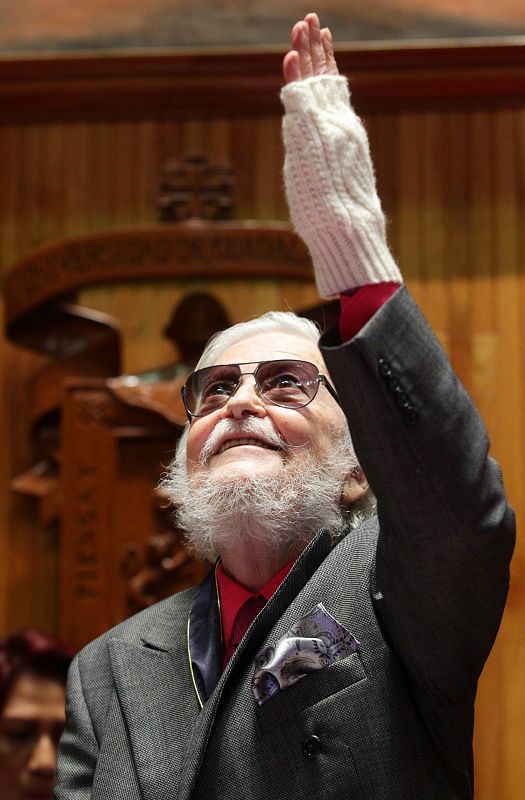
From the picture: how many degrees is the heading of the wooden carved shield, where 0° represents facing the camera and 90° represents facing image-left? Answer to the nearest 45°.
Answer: approximately 0°

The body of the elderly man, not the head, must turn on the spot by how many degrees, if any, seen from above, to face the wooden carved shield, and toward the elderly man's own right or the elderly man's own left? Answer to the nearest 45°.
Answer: approximately 135° to the elderly man's own right

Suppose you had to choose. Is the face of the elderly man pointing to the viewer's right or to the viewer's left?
to the viewer's left

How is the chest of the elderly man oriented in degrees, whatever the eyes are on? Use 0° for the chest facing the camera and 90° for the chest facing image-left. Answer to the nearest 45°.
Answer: approximately 45°
